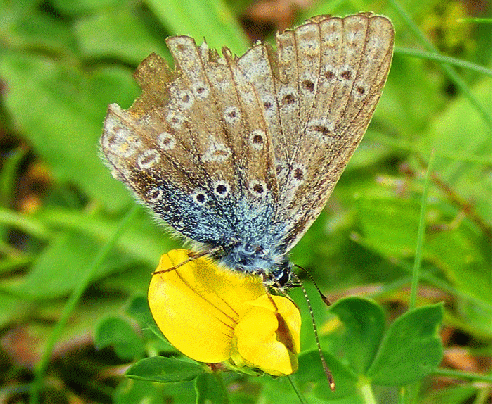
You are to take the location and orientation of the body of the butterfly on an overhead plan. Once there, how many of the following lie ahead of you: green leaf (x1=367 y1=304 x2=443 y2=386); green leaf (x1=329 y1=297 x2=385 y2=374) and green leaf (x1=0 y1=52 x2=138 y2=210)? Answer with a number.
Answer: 2

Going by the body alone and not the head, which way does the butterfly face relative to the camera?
to the viewer's right

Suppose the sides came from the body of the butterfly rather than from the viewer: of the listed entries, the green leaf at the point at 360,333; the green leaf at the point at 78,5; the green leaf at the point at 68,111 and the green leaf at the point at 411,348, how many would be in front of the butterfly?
2
